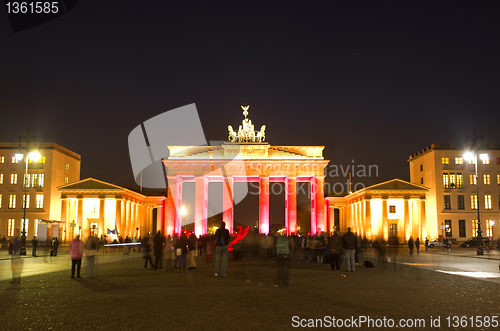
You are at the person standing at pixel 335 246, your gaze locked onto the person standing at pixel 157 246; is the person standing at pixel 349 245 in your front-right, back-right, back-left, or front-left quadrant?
back-left

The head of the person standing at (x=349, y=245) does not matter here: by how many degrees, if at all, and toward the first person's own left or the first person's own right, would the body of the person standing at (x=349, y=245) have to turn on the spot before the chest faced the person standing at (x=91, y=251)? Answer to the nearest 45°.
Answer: approximately 90° to the first person's own left

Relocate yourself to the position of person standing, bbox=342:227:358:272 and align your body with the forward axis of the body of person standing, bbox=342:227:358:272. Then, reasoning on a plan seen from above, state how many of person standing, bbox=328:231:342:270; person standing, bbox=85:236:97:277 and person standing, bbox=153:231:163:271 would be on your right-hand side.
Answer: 0

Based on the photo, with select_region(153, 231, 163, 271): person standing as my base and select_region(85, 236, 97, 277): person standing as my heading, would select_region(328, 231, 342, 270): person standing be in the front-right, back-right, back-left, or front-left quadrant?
back-left

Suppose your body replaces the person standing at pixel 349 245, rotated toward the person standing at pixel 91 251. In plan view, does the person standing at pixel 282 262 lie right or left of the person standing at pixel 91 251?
left

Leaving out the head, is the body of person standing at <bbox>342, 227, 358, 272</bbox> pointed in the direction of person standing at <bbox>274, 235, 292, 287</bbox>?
no

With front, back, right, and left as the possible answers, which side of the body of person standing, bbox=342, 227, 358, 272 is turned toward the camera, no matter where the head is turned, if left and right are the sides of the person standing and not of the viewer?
back

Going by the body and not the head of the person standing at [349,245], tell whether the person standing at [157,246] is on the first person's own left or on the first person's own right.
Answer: on the first person's own left

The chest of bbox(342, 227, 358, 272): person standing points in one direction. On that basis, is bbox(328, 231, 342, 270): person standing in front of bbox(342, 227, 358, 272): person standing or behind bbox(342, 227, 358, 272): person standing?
in front
